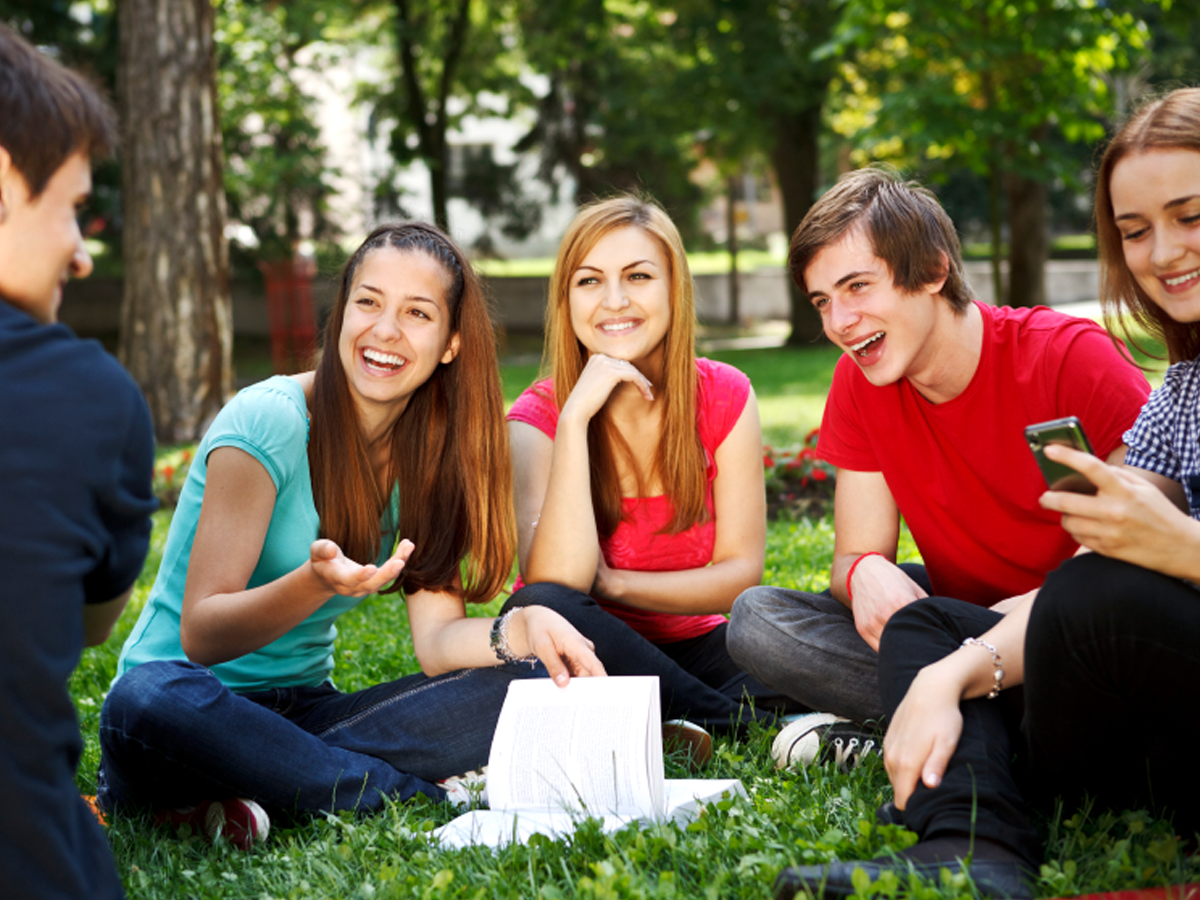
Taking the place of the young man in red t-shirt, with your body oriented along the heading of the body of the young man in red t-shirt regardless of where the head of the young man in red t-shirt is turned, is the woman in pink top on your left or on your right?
on your right

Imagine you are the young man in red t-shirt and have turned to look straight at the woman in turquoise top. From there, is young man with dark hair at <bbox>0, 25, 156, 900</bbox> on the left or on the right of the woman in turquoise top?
left

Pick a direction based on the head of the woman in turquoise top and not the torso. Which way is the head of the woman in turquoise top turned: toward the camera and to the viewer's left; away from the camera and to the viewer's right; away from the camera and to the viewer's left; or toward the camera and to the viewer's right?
toward the camera and to the viewer's left

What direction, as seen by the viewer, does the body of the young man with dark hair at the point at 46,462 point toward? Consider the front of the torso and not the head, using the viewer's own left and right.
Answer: facing away from the viewer and to the right of the viewer

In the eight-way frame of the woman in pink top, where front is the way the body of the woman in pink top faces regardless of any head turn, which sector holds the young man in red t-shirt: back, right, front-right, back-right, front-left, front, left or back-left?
front-left

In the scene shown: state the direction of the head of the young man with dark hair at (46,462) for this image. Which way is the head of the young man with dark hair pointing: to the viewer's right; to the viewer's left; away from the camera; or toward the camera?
to the viewer's right

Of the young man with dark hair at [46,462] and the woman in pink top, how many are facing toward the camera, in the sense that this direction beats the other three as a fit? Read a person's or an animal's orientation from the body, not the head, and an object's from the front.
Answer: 1

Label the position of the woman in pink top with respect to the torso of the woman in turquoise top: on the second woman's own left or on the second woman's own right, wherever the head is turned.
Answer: on the second woman's own left

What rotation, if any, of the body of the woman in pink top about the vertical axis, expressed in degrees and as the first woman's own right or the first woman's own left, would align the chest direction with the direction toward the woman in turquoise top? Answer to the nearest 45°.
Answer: approximately 45° to the first woman's own right
